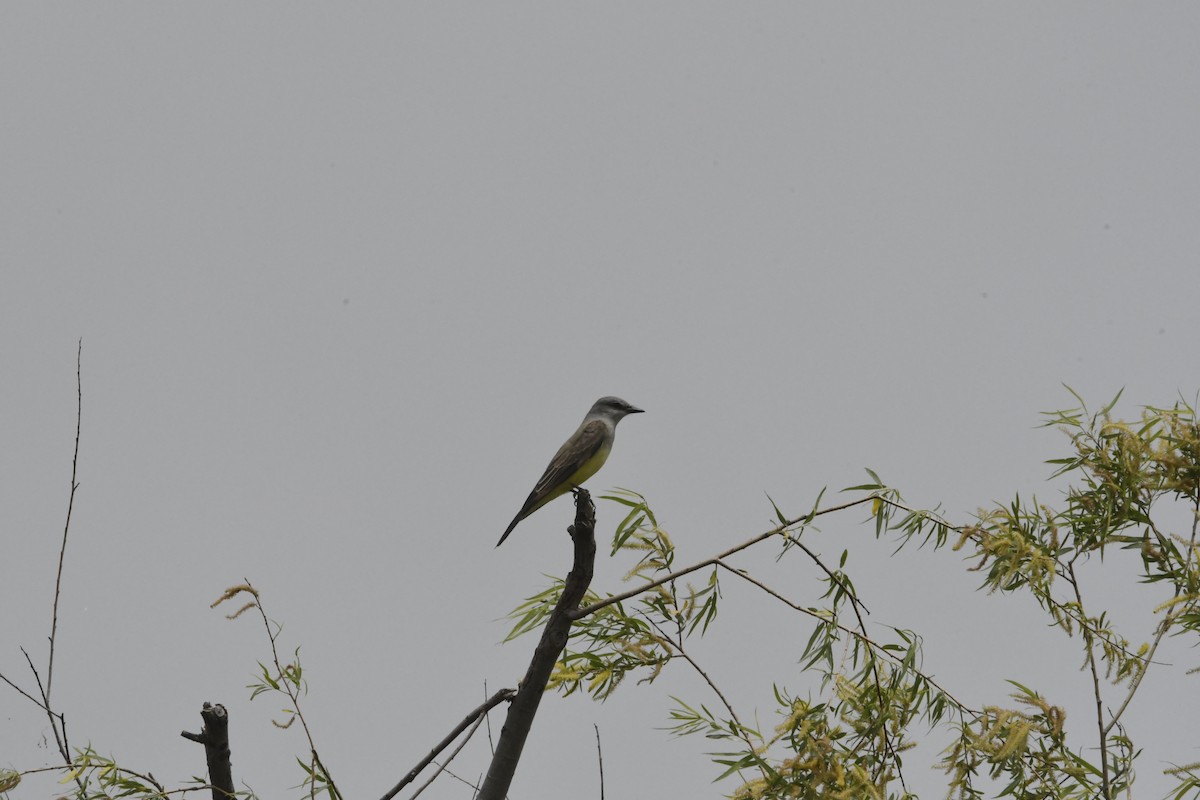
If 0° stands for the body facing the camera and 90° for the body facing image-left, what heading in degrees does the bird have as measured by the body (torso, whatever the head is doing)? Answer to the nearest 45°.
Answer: approximately 270°
